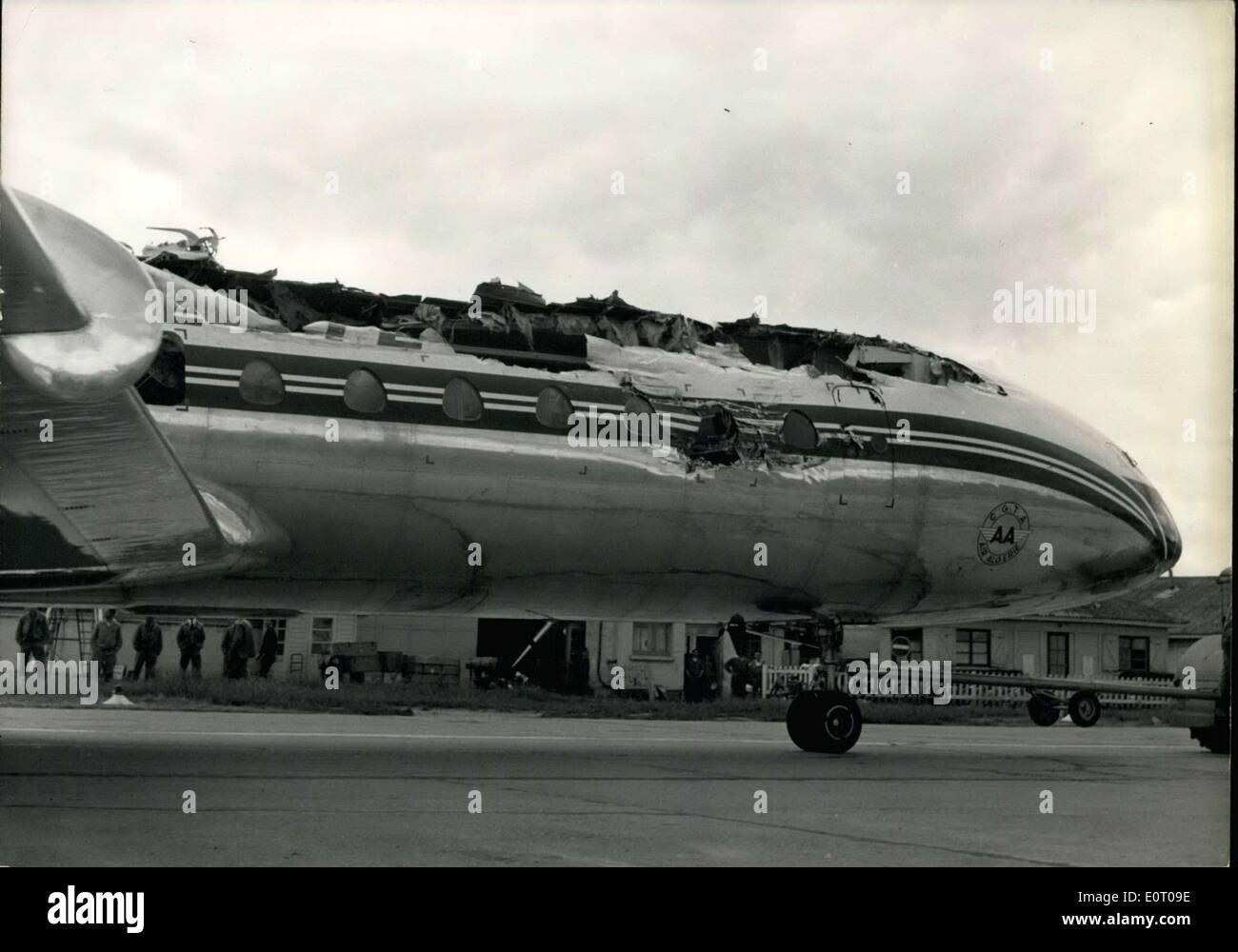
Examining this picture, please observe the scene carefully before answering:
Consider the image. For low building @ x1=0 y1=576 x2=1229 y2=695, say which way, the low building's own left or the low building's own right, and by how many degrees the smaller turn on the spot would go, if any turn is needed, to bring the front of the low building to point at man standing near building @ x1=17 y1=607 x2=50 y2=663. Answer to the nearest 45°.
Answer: approximately 45° to the low building's own right

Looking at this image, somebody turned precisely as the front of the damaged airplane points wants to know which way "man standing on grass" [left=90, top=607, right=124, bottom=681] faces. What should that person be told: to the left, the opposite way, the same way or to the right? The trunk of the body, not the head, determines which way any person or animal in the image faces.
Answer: to the right

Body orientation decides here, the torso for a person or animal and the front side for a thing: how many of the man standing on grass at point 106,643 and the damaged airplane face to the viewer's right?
1

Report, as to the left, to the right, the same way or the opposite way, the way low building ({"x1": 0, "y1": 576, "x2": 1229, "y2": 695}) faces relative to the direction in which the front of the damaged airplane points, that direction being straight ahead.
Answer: to the right

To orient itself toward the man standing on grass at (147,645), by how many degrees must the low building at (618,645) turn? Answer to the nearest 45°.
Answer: approximately 45° to its right

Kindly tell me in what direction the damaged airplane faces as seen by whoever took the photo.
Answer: facing to the right of the viewer
